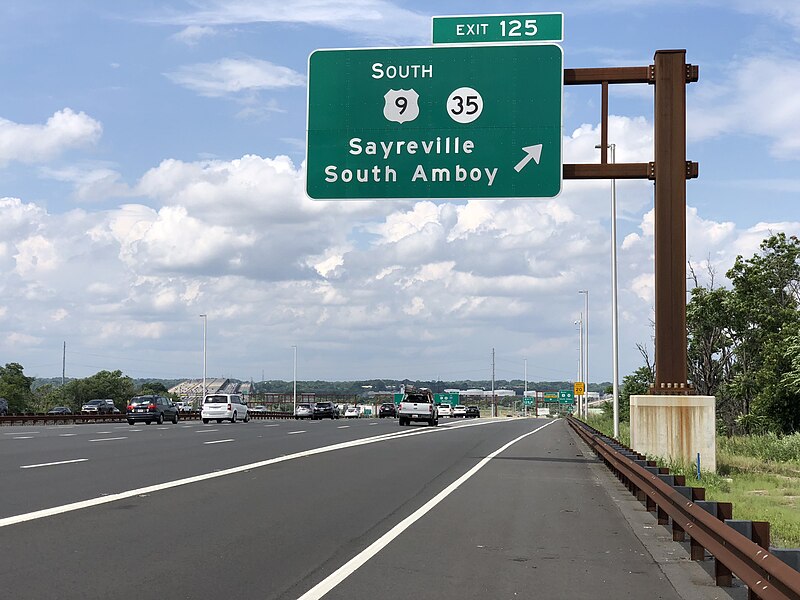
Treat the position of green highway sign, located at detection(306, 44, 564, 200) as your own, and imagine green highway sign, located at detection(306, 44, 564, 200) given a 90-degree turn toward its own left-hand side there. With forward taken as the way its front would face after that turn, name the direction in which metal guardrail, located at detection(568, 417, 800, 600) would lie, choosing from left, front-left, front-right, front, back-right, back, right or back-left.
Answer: right

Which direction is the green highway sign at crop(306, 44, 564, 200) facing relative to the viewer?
toward the camera
